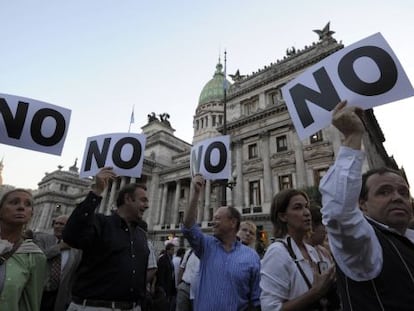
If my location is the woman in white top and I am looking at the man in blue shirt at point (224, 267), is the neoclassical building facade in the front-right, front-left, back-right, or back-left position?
front-right

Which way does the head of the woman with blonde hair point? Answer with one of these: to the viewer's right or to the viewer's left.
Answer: to the viewer's right

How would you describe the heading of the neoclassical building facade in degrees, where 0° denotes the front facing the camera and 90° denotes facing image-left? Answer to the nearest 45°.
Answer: approximately 45°

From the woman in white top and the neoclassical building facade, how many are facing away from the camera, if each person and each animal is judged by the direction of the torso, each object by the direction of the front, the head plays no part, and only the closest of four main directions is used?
0

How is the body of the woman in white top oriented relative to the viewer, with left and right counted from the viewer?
facing the viewer and to the right of the viewer

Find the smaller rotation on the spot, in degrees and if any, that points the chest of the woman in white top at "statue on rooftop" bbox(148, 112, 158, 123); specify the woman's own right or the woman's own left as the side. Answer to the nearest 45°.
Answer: approximately 180°

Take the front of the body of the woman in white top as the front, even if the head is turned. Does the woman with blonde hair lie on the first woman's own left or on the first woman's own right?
on the first woman's own right

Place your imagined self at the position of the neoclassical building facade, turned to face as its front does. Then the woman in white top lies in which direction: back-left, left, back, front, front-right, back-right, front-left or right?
front-left
